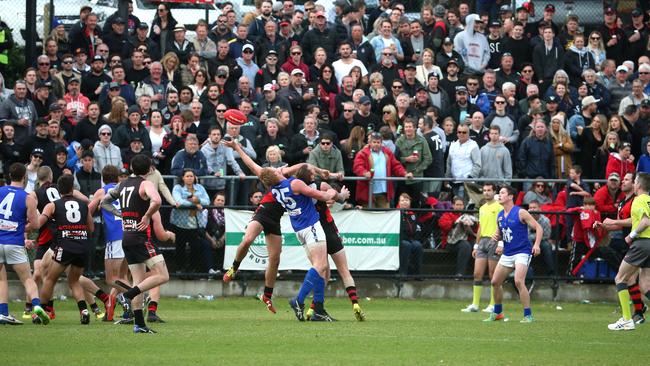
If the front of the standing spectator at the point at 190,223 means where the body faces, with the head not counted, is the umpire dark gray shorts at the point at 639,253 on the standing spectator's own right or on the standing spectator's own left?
on the standing spectator's own left

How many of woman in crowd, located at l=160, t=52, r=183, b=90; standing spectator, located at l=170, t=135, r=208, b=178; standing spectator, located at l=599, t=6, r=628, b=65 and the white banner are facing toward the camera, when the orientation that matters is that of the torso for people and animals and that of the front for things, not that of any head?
4

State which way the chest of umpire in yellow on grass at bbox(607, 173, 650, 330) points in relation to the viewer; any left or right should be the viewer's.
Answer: facing to the left of the viewer

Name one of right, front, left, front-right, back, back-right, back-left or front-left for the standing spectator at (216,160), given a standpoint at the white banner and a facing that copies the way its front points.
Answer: right

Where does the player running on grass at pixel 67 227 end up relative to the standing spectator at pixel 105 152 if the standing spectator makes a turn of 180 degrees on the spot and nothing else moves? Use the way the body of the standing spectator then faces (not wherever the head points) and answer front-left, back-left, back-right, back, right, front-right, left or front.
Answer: back

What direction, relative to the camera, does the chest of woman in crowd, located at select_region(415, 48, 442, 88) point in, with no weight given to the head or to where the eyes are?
toward the camera

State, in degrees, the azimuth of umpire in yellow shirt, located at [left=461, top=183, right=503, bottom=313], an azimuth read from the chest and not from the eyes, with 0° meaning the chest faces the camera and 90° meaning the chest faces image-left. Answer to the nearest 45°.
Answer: approximately 45°

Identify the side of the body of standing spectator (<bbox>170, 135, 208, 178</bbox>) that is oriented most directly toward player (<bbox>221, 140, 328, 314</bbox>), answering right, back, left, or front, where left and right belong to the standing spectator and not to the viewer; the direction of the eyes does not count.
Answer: front

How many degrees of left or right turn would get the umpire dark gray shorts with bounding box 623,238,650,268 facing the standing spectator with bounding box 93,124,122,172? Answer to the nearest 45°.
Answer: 0° — it already faces them

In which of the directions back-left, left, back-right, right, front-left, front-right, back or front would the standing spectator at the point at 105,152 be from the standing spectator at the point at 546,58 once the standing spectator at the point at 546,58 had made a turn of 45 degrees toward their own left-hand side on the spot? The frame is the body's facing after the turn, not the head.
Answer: right

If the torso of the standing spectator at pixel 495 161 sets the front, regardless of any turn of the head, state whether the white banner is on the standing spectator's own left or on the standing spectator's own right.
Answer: on the standing spectator's own right

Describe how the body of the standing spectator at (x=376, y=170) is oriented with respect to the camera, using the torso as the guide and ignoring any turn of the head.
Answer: toward the camera

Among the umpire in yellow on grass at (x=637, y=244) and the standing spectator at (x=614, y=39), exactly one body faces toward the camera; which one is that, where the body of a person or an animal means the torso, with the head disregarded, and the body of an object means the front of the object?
the standing spectator
